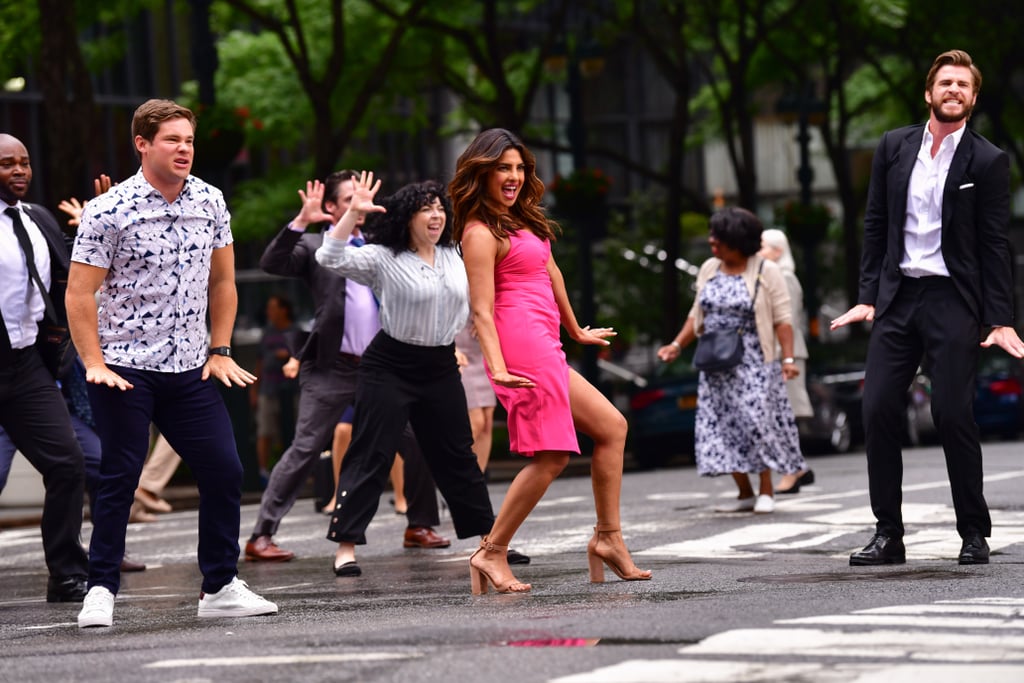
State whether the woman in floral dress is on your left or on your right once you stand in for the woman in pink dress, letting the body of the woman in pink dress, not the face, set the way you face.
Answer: on your left

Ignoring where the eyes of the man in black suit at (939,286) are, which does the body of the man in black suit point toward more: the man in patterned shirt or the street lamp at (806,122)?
the man in patterned shirt

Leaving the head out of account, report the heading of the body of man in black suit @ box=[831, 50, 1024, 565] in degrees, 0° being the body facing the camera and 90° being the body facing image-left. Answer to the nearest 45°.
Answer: approximately 0°

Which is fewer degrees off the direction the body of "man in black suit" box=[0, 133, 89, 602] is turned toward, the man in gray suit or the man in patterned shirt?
the man in patterned shirt

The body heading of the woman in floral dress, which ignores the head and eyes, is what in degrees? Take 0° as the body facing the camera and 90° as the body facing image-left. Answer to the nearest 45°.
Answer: approximately 45°

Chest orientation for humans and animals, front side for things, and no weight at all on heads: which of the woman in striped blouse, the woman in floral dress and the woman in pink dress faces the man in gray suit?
the woman in floral dress

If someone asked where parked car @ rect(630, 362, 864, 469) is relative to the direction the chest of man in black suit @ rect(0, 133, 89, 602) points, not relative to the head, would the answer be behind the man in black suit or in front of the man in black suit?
behind

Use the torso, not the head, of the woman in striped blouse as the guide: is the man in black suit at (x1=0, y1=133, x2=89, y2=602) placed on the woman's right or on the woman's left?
on the woman's right

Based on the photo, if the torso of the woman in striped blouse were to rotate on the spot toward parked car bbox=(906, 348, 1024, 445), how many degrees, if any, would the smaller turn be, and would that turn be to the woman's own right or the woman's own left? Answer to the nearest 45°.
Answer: approximately 90° to the woman's own left

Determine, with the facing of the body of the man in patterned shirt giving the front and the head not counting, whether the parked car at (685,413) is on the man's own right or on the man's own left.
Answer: on the man's own left

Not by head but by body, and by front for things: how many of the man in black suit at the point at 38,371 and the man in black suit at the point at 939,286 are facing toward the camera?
2

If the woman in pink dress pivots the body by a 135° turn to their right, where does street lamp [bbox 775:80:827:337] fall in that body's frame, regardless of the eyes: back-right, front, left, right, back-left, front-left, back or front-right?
right

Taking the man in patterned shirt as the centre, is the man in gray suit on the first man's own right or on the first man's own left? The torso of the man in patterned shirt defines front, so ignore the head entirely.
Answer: on the first man's own left
